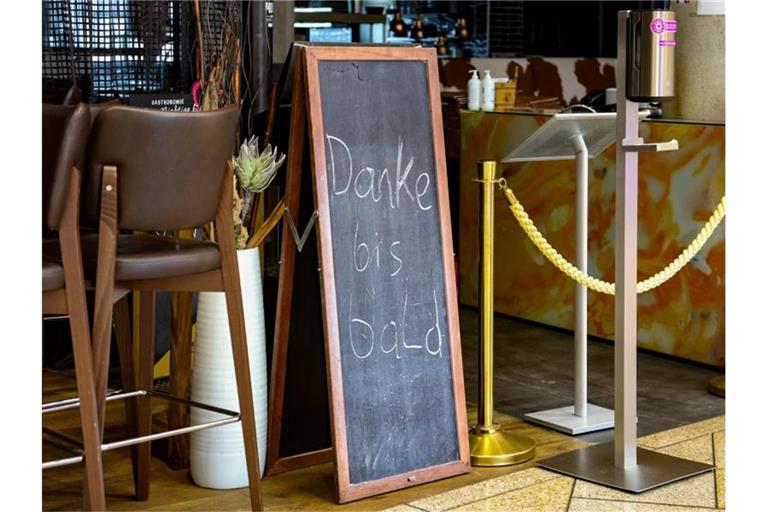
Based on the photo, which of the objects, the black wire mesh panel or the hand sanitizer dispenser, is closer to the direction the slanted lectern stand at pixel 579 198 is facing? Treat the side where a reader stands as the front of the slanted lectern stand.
the black wire mesh panel
